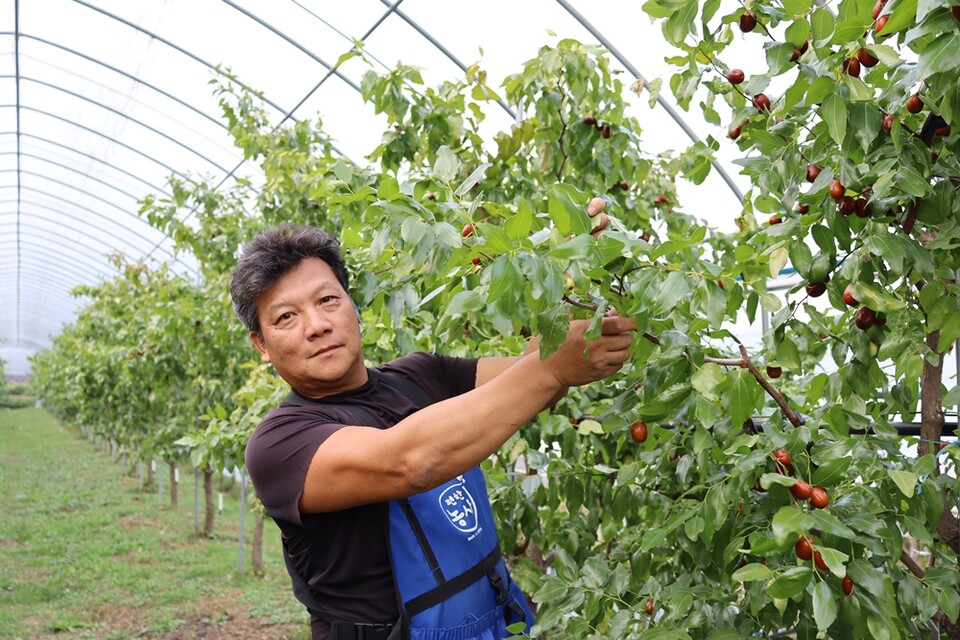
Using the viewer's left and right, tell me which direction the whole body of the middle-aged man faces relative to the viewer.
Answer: facing the viewer and to the right of the viewer
